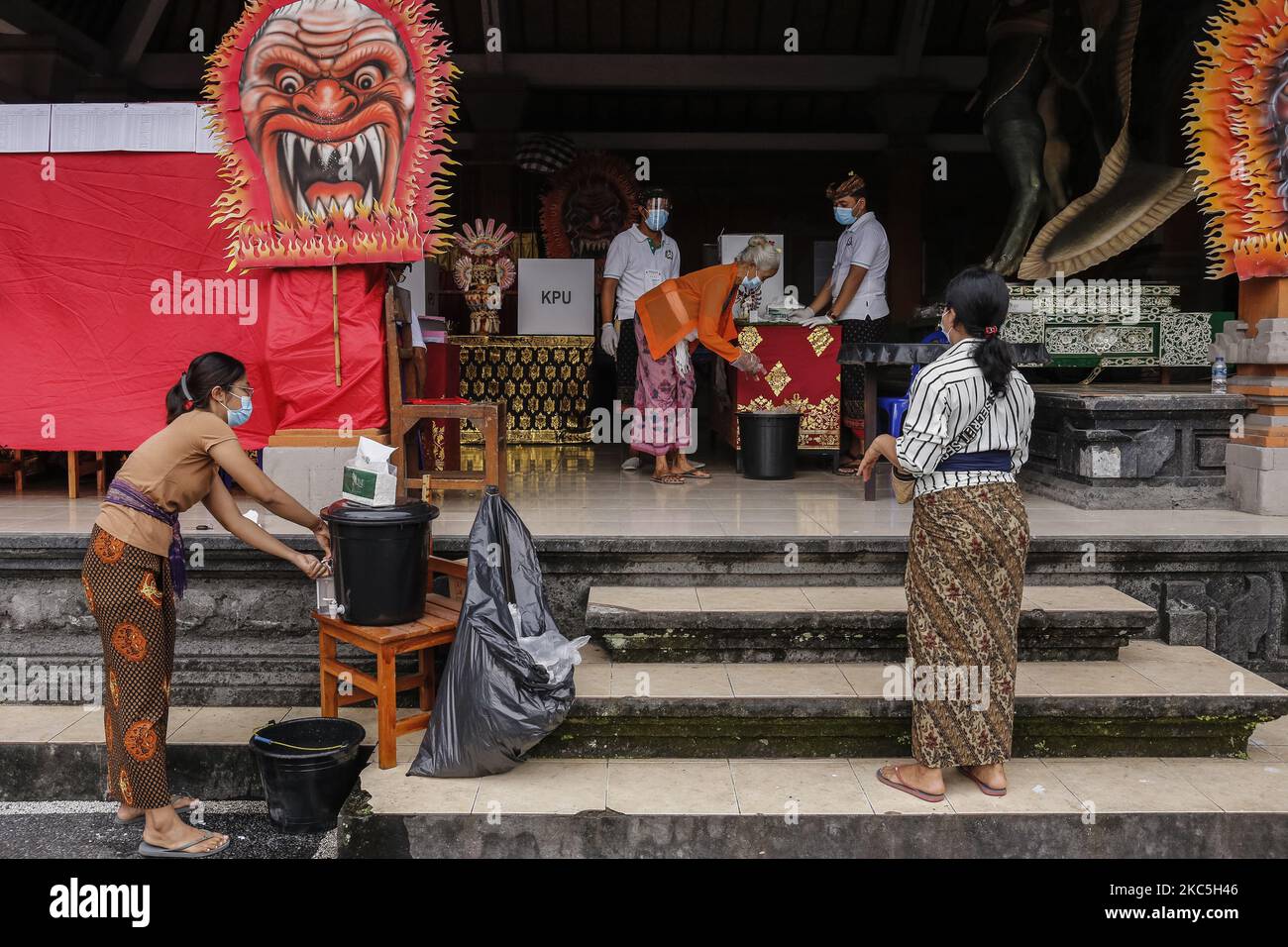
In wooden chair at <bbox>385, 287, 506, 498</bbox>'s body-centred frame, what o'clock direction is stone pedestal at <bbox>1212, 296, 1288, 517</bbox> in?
The stone pedestal is roughly at 12 o'clock from the wooden chair.

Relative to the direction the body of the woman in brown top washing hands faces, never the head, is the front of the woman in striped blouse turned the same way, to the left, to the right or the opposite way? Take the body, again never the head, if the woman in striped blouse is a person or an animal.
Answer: to the left

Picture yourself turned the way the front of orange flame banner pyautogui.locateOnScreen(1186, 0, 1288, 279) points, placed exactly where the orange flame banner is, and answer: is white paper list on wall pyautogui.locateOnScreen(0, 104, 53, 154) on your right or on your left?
on your right

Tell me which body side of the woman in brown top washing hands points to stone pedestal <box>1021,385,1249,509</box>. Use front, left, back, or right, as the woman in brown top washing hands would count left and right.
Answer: front

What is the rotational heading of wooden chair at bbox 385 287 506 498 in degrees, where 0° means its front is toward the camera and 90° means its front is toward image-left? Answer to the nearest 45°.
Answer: approximately 270°

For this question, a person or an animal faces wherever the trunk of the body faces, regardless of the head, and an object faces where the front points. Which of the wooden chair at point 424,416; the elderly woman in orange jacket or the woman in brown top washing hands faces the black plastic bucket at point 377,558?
the woman in brown top washing hands

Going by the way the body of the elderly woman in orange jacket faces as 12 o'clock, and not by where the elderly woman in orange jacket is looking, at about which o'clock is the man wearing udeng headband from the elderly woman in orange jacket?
The man wearing udeng headband is roughly at 11 o'clock from the elderly woman in orange jacket.

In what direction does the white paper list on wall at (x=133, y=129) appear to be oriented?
toward the camera

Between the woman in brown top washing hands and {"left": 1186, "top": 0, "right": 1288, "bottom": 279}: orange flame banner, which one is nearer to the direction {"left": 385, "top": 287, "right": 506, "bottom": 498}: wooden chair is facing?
the orange flame banner

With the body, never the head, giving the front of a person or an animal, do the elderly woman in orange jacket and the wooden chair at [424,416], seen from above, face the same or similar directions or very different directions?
same or similar directions

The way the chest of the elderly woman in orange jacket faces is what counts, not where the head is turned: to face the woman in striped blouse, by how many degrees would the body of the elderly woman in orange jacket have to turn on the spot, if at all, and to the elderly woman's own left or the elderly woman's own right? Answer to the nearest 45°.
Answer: approximately 90° to the elderly woman's own right

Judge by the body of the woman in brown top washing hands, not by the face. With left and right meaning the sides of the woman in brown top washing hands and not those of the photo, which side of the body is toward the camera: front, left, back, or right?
right

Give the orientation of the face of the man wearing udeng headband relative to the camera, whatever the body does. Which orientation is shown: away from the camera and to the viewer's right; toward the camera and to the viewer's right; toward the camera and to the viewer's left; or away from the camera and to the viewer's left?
toward the camera and to the viewer's left

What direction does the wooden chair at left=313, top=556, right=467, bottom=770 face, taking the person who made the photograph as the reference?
facing the viewer and to the left of the viewer

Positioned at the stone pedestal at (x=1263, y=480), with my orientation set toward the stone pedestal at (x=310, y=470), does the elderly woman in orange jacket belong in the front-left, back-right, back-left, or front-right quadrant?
front-right

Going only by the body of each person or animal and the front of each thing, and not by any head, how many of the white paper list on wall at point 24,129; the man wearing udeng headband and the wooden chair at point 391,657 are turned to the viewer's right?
0

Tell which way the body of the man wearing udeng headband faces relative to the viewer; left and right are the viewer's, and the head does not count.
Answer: facing to the left of the viewer

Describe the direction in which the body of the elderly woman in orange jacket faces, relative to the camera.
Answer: to the viewer's right
